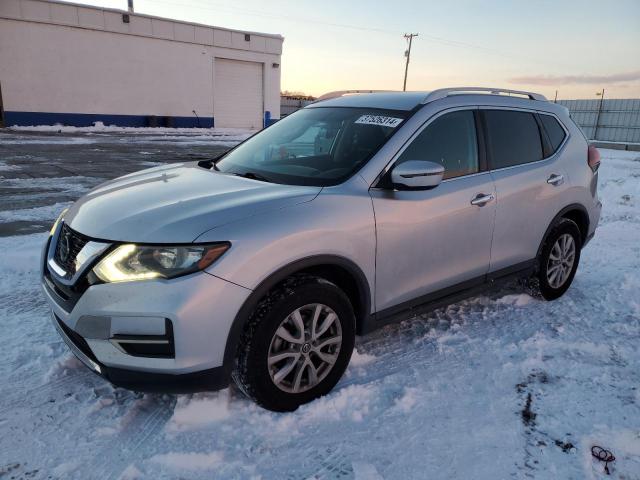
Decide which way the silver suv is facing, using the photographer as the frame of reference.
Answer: facing the viewer and to the left of the viewer

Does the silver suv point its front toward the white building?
no

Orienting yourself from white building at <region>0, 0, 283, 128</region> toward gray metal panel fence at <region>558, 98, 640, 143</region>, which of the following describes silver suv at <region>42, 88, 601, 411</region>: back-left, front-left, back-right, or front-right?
front-right

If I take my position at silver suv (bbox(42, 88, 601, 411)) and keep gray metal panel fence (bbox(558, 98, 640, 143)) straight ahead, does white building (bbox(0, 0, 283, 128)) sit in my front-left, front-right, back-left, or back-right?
front-left

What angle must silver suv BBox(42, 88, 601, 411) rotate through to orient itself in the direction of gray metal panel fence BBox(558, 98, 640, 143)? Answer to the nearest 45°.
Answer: approximately 180°

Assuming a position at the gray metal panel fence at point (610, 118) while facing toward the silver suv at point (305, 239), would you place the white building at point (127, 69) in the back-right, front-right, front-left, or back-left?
front-right
